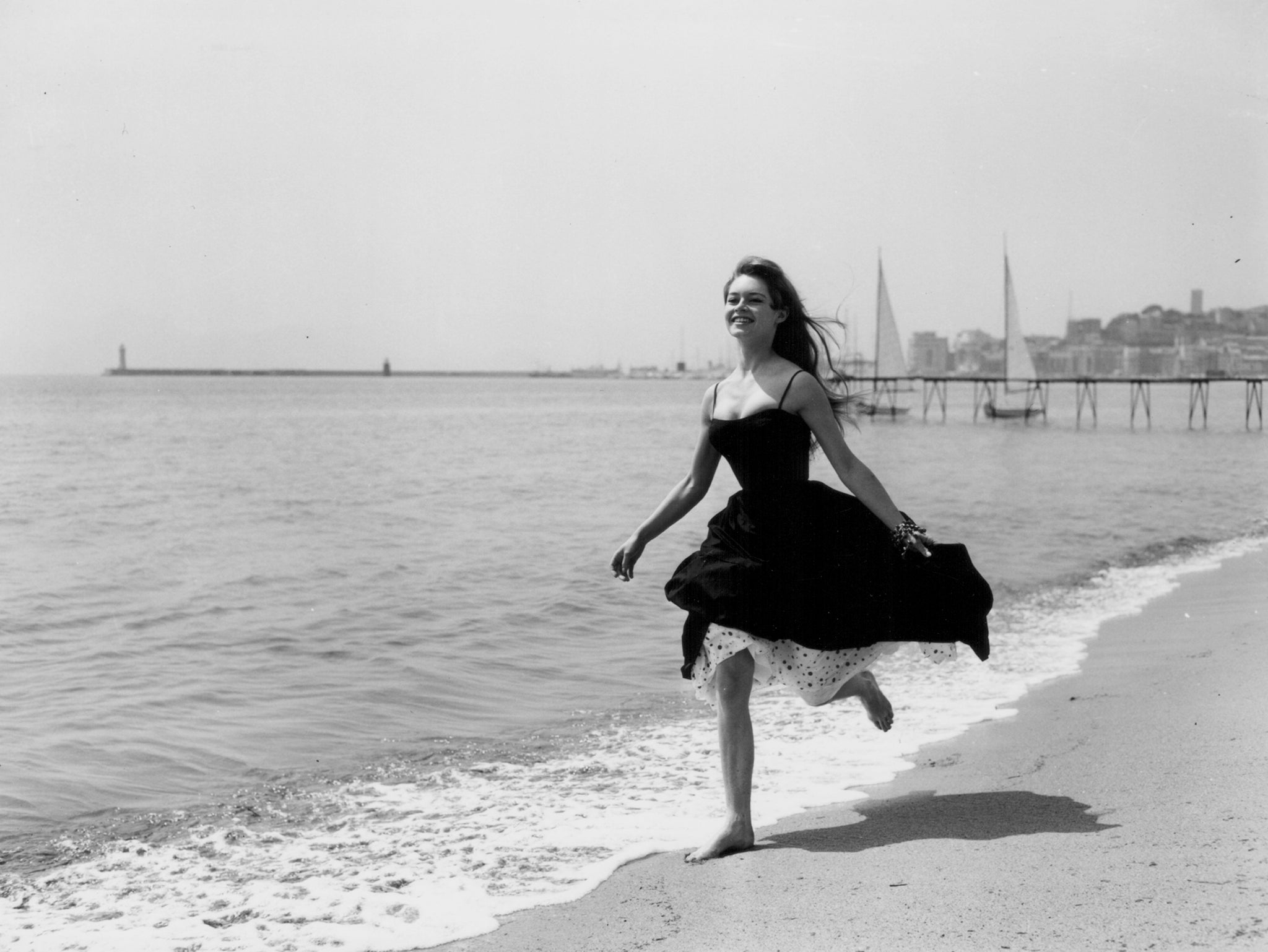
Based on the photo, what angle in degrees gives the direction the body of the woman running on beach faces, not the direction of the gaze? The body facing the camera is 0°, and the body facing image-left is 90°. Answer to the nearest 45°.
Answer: approximately 45°

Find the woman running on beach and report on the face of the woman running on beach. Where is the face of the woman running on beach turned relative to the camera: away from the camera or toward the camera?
toward the camera
